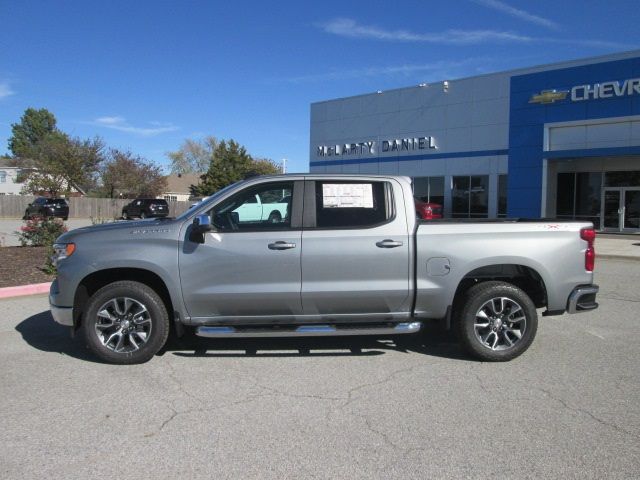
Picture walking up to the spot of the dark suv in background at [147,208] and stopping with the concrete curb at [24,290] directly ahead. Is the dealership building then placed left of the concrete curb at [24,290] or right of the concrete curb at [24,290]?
left

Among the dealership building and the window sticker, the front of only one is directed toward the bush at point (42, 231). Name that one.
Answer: the dealership building

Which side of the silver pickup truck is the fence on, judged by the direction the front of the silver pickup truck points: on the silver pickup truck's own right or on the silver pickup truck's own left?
on the silver pickup truck's own right

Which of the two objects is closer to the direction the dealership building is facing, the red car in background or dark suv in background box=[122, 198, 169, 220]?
the red car in background

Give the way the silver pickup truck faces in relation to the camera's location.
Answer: facing to the left of the viewer

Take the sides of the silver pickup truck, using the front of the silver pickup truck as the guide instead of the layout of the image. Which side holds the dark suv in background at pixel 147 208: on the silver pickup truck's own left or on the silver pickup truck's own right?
on the silver pickup truck's own right

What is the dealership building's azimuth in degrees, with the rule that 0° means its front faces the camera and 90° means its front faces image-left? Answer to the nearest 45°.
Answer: approximately 45°

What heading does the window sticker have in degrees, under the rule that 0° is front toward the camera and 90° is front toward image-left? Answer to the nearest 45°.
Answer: approximately 0°
